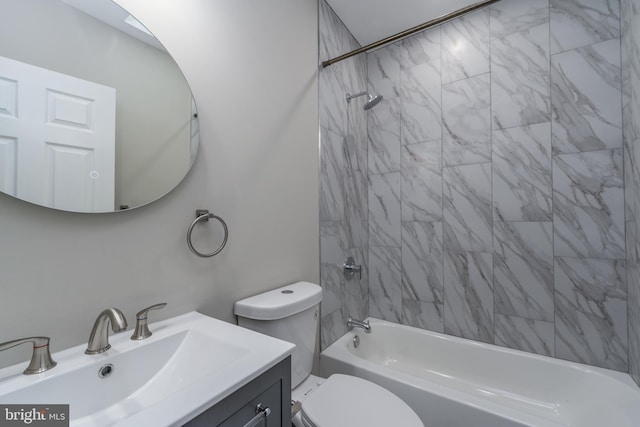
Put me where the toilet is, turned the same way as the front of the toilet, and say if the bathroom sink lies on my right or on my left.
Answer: on my right

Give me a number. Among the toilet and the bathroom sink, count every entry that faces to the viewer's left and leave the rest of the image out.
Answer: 0

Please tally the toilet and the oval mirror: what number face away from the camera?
0

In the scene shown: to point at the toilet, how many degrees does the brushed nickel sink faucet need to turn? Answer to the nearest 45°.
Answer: approximately 45° to its left

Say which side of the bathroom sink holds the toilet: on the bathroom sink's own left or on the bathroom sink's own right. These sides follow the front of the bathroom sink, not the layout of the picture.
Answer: on the bathroom sink's own left

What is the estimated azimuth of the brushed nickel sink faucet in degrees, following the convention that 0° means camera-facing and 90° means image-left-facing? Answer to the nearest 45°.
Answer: approximately 315°

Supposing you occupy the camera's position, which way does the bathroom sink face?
facing the viewer and to the right of the viewer
